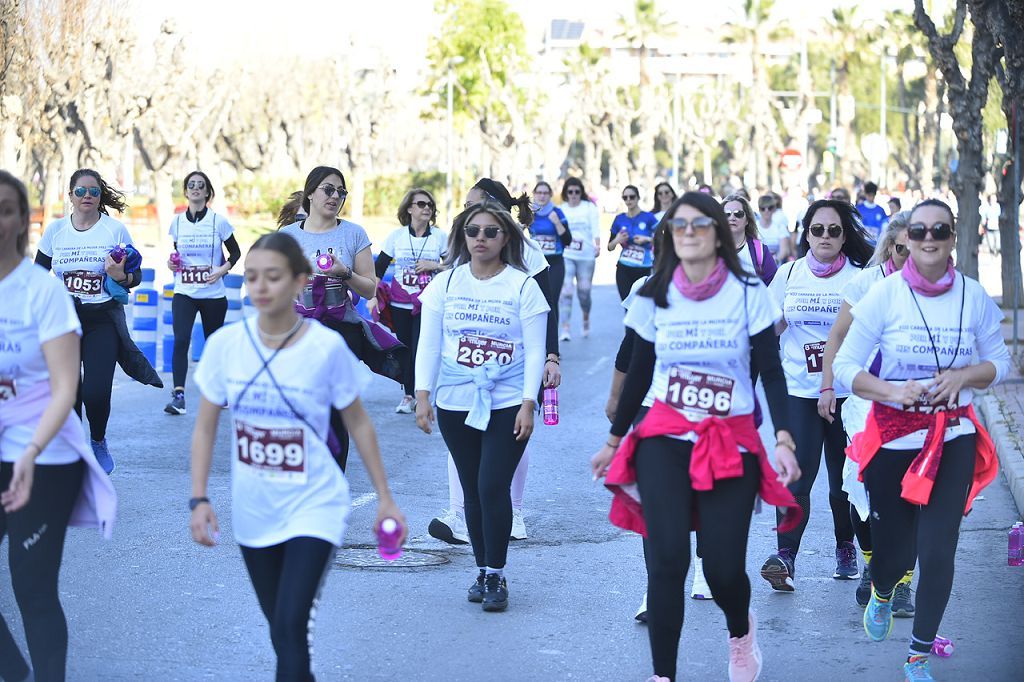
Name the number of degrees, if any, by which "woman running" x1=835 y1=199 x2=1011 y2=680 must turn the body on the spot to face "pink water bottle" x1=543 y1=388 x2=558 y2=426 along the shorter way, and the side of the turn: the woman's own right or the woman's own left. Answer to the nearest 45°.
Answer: approximately 135° to the woman's own right

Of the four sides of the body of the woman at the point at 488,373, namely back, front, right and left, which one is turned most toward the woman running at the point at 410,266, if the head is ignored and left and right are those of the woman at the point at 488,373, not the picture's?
back

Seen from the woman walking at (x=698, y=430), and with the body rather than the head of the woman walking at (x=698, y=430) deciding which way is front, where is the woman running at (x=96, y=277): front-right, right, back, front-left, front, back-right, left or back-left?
back-right

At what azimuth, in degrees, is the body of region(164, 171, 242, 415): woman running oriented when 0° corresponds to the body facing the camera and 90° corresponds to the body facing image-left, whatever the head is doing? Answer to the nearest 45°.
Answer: approximately 0°

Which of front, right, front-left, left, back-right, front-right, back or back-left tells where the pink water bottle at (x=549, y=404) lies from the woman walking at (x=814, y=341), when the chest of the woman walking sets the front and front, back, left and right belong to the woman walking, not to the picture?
right

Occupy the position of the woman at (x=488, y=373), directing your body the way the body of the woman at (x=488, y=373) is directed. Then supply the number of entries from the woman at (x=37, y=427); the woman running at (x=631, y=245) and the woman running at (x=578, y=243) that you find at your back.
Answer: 2

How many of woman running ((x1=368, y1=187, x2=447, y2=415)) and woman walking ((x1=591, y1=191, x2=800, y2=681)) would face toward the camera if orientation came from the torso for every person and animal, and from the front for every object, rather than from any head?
2

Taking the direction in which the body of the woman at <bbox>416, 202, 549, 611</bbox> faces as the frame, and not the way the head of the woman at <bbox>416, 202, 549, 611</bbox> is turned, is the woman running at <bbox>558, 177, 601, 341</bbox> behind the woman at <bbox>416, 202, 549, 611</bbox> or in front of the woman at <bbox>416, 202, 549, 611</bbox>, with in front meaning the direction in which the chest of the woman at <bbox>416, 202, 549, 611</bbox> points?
behind

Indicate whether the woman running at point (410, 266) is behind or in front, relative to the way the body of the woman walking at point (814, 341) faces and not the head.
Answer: behind

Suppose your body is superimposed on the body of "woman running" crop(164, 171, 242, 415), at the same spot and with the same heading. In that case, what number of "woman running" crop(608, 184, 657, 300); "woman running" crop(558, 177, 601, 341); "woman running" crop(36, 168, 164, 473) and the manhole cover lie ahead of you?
2

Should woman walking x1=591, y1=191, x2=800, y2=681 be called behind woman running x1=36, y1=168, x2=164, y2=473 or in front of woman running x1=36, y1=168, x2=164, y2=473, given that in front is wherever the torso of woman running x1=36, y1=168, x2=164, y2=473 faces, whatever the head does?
in front

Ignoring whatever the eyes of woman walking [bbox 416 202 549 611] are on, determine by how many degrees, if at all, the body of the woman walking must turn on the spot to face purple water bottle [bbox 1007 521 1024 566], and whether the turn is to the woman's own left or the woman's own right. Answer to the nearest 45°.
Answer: approximately 90° to the woman's own left

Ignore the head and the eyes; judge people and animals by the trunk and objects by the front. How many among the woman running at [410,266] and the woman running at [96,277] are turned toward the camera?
2

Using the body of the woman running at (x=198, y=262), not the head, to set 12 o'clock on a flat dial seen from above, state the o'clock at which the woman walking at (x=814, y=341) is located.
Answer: the woman walking at (x=814, y=341) is roughly at 11 o'clock from the woman running at (x=198, y=262).
